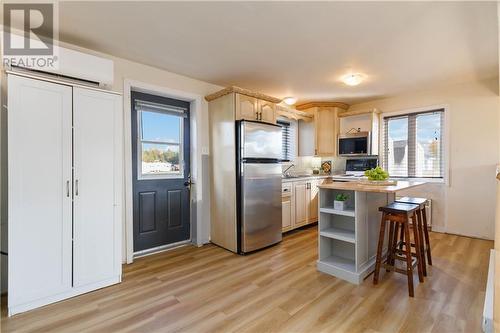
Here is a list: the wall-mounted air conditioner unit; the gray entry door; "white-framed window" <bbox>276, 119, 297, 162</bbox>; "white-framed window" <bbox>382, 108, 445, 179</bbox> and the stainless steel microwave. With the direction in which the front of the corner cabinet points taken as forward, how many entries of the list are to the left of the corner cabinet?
2

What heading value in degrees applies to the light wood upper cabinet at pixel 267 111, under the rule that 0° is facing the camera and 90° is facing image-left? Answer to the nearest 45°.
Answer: approximately 315°

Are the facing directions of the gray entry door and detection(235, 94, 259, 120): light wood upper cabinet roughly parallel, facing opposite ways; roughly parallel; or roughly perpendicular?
roughly parallel

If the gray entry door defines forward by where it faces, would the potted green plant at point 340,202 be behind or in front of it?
in front

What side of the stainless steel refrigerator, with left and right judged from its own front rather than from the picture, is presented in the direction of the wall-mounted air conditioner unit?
right

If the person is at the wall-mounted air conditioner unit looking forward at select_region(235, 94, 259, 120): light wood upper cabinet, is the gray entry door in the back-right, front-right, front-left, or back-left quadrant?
front-left

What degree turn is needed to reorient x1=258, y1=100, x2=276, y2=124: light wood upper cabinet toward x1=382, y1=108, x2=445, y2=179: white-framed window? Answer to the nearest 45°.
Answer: approximately 45° to its left

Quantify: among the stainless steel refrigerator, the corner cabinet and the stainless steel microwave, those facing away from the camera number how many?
0

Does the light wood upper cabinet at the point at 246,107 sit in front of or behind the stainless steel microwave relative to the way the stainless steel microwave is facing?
in front

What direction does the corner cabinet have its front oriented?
toward the camera

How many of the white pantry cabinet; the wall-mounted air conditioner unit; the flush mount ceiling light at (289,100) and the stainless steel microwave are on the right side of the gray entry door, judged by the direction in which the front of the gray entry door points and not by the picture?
2

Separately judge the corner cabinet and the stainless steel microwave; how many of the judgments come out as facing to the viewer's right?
0

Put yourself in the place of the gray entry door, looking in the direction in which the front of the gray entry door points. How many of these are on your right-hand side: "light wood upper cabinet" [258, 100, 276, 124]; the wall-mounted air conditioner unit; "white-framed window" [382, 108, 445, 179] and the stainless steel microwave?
1

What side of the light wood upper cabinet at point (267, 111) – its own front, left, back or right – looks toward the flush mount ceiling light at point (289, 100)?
left
